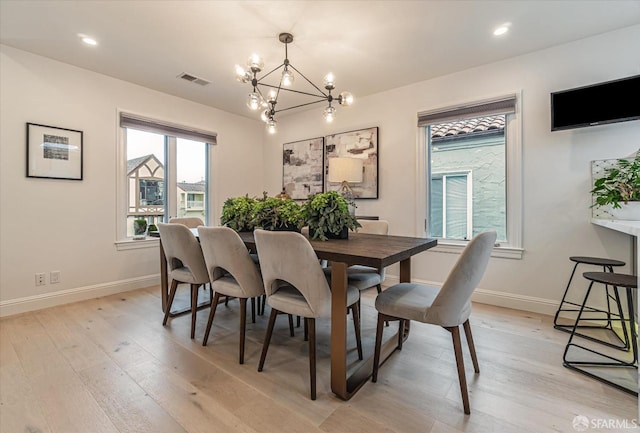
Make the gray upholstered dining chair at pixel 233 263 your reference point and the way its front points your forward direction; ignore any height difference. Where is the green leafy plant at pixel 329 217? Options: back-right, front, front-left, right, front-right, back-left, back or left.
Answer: front-right

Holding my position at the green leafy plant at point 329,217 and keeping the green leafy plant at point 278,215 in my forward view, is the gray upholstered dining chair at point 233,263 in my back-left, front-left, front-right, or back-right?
front-left

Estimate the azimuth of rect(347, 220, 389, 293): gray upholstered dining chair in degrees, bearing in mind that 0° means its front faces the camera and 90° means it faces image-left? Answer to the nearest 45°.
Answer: approximately 45°

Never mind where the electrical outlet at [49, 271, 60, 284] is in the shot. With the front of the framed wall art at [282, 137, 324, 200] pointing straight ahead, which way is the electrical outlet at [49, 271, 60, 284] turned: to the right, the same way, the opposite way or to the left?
to the left

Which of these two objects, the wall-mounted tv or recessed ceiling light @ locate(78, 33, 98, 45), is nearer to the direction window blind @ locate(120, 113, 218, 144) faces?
the wall-mounted tv

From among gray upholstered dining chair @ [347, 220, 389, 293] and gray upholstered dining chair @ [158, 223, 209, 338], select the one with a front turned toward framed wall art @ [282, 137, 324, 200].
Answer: gray upholstered dining chair @ [158, 223, 209, 338]

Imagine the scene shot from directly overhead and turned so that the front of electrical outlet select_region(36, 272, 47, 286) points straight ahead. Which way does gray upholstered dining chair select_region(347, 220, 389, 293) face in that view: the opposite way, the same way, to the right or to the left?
to the right

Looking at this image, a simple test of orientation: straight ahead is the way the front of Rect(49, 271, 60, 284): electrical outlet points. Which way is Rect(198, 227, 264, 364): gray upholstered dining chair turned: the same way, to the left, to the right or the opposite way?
to the left

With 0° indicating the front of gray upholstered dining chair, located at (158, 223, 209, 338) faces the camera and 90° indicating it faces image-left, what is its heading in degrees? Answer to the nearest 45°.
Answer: approximately 225°

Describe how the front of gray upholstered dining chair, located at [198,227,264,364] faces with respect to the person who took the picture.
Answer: facing away from the viewer and to the right of the viewer

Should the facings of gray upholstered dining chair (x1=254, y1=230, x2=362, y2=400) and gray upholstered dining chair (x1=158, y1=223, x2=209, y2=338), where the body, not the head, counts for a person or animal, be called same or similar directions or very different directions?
same or similar directions

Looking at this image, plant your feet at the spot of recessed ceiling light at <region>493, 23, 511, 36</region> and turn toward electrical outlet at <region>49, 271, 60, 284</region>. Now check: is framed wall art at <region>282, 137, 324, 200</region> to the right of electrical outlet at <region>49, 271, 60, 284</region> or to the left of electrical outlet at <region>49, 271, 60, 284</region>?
right

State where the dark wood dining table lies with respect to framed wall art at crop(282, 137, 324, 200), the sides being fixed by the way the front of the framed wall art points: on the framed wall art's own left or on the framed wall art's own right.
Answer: on the framed wall art's own left

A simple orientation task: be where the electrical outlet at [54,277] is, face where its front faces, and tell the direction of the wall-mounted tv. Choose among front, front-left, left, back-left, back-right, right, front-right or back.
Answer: front-left

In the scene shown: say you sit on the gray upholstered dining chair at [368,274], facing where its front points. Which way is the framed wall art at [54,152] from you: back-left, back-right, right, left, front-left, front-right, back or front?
front-right

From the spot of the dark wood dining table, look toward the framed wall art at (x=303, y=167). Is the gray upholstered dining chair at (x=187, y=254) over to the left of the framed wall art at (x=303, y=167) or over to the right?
left
